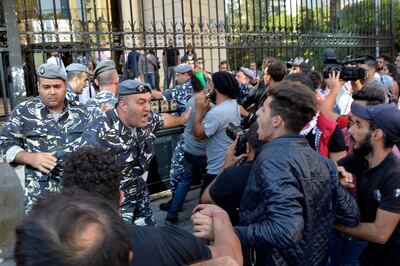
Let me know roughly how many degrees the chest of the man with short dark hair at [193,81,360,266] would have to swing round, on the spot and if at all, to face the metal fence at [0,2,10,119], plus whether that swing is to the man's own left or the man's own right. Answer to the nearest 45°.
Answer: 0° — they already face it

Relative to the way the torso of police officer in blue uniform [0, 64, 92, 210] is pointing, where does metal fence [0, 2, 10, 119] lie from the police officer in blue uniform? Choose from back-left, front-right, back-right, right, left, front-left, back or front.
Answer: back

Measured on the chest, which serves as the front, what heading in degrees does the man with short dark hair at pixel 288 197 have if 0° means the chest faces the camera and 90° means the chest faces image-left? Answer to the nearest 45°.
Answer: approximately 135°

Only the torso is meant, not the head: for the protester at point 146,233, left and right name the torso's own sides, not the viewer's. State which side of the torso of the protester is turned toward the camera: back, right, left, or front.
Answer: back

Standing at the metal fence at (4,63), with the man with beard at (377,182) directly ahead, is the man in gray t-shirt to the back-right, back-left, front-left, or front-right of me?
front-left

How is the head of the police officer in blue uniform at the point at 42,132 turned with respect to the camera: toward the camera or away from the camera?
toward the camera

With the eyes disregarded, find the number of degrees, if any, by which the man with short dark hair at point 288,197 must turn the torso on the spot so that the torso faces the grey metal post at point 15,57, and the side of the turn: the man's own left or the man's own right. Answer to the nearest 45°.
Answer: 0° — they already face it

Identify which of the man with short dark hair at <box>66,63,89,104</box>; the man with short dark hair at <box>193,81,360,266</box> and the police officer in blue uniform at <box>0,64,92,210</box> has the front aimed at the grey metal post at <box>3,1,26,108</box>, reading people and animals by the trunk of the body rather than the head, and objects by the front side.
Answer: the man with short dark hair at <box>193,81,360,266</box>

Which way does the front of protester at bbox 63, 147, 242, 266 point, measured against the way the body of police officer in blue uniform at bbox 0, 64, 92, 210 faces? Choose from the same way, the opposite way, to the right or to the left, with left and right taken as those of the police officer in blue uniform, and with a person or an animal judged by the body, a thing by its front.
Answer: the opposite way

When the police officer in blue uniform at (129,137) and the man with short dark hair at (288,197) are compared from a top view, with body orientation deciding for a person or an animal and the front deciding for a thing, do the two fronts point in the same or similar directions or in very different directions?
very different directions

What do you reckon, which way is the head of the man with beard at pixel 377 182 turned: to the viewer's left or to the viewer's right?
to the viewer's left

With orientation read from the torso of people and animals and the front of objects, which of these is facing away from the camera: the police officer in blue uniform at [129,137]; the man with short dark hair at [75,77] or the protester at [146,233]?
the protester

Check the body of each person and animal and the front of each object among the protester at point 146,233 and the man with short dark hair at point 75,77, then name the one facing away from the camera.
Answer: the protester

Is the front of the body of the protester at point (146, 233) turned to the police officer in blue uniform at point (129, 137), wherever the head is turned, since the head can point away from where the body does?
yes

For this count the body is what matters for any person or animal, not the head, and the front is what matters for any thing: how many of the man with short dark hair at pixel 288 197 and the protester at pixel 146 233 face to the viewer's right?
0

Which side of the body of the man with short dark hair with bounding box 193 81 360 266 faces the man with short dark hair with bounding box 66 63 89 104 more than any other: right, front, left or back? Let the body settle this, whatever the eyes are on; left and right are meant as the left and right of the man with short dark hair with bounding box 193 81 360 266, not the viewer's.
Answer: front

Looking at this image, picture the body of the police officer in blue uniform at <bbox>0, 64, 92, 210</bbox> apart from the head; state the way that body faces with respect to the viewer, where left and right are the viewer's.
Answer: facing the viewer

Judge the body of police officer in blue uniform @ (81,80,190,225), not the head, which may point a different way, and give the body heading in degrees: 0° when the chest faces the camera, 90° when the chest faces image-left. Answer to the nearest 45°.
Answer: approximately 315°
